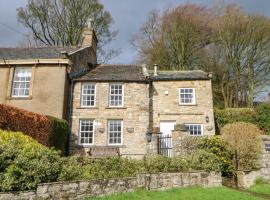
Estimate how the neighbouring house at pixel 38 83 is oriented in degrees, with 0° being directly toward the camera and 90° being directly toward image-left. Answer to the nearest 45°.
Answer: approximately 0°

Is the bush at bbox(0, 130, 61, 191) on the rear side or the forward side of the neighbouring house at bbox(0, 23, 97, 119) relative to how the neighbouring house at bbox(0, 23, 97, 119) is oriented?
on the forward side

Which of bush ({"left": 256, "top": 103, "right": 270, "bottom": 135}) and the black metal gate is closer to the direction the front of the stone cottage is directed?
the black metal gate

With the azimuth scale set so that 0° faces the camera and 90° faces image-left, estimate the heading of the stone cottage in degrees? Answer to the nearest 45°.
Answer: approximately 0°

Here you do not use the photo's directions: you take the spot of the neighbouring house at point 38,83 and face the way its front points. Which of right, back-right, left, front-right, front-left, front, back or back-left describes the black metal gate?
front-left

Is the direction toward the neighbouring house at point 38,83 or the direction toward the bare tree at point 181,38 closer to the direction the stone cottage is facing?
the neighbouring house

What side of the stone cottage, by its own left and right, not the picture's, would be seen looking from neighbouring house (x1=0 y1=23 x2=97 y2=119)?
right

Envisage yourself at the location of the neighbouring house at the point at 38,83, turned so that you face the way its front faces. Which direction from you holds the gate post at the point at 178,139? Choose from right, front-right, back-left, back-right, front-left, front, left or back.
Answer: front-left

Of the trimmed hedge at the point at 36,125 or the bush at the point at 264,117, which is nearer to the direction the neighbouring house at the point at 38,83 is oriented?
the trimmed hedge

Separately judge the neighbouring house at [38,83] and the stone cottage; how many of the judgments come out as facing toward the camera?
2

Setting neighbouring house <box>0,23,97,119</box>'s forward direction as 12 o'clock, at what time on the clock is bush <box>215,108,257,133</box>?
The bush is roughly at 9 o'clock from the neighbouring house.
